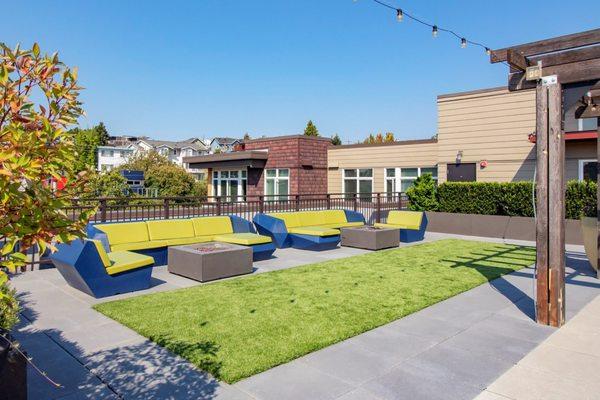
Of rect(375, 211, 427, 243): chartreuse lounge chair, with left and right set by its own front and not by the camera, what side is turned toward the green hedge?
back

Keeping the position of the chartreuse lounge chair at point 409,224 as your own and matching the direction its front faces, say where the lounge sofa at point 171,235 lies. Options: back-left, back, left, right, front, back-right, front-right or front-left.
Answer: front

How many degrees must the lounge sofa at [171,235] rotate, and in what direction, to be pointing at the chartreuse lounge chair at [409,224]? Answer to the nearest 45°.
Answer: approximately 45° to its left

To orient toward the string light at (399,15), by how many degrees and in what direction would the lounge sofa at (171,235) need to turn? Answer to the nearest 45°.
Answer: approximately 45° to its left

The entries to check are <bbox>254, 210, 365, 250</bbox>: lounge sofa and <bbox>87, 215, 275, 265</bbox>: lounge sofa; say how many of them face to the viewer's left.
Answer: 0

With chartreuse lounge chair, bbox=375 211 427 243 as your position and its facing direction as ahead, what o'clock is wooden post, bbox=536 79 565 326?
The wooden post is roughly at 10 o'clock from the chartreuse lounge chair.

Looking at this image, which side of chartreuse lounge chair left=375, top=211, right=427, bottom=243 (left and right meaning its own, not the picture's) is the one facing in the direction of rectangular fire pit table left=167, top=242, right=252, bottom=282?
front

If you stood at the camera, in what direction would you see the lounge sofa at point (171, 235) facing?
facing the viewer and to the right of the viewer

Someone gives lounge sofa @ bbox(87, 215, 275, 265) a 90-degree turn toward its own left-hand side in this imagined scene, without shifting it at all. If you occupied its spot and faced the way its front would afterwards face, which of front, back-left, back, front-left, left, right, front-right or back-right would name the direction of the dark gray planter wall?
front-right

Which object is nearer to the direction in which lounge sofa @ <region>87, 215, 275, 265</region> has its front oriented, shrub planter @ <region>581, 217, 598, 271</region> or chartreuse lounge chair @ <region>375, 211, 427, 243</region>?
the shrub planter

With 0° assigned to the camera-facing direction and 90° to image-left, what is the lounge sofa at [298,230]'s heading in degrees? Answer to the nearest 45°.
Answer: approximately 315°

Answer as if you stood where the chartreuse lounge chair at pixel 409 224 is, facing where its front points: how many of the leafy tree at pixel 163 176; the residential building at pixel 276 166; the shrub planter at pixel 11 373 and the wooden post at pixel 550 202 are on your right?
2

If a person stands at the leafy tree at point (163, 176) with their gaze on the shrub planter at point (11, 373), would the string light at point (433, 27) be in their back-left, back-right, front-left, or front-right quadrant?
front-left

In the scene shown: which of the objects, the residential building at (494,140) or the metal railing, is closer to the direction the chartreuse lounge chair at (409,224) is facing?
the metal railing

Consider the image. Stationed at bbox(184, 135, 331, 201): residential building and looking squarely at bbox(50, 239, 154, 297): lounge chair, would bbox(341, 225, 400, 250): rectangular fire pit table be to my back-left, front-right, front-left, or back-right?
front-left

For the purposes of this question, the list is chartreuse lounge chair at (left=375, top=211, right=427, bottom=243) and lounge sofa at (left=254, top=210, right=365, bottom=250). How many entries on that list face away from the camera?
0

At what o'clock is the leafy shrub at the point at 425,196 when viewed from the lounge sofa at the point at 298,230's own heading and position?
The leafy shrub is roughly at 9 o'clock from the lounge sofa.

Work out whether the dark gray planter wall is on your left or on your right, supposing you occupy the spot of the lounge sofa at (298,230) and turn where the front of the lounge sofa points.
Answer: on your left

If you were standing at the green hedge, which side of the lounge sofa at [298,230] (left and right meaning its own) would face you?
left
